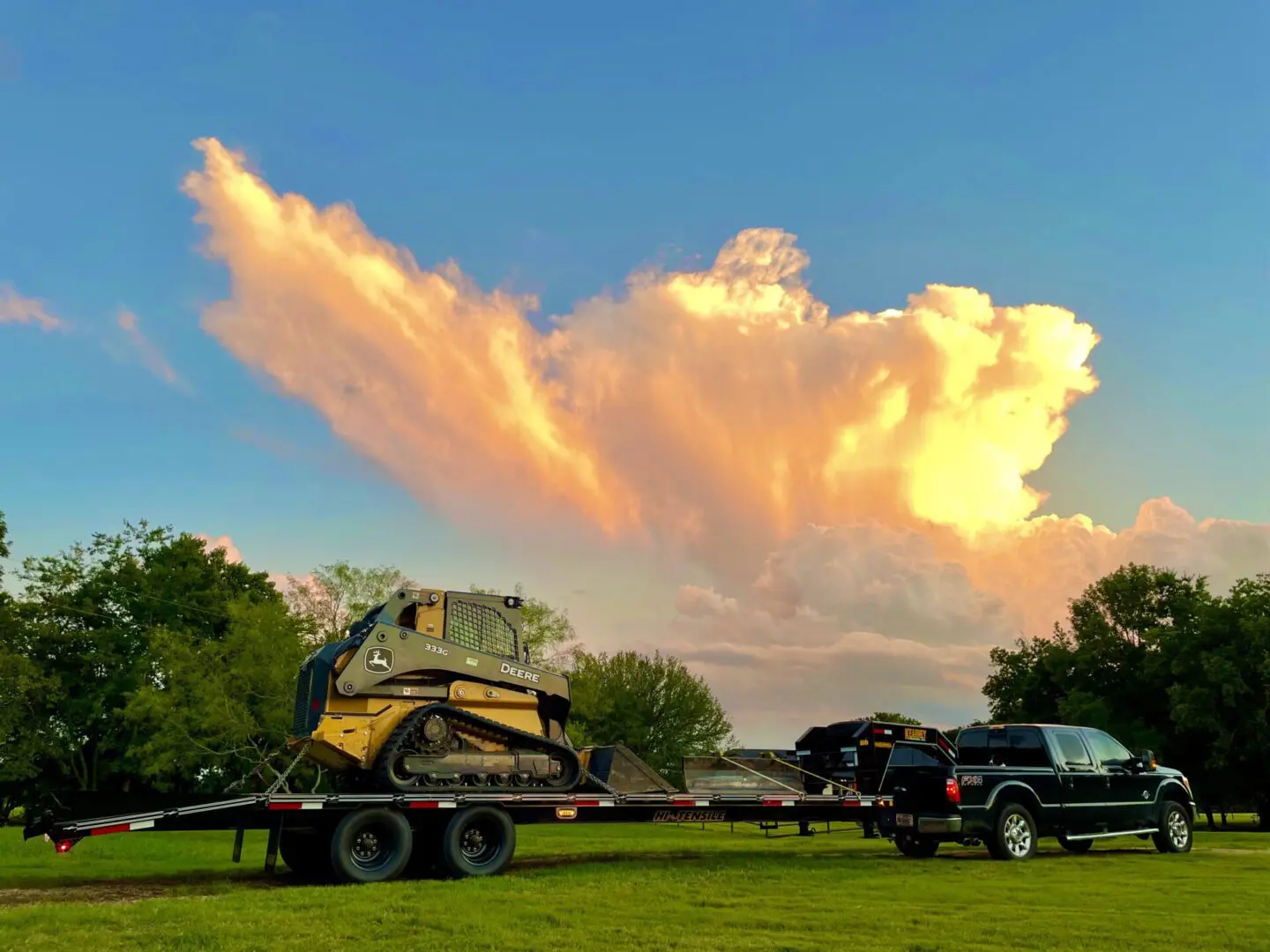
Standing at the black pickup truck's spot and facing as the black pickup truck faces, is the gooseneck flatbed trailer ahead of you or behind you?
behind

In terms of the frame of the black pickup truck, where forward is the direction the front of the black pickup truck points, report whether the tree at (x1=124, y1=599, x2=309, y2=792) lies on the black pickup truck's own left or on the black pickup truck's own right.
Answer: on the black pickup truck's own left

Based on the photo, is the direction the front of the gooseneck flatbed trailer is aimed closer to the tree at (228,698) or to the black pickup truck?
the black pickup truck

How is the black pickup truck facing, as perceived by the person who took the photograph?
facing away from the viewer and to the right of the viewer

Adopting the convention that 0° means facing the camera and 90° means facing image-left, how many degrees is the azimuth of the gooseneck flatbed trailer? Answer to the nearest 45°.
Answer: approximately 270°

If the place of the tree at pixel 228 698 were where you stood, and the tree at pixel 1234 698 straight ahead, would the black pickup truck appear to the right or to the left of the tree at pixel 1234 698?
right

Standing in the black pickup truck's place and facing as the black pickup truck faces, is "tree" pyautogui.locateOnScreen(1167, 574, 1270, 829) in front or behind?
in front

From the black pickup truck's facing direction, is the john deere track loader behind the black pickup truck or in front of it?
behind

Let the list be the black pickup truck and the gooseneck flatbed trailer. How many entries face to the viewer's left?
0

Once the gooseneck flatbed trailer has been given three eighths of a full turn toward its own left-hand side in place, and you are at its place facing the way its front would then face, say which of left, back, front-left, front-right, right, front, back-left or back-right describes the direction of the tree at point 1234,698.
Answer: right
